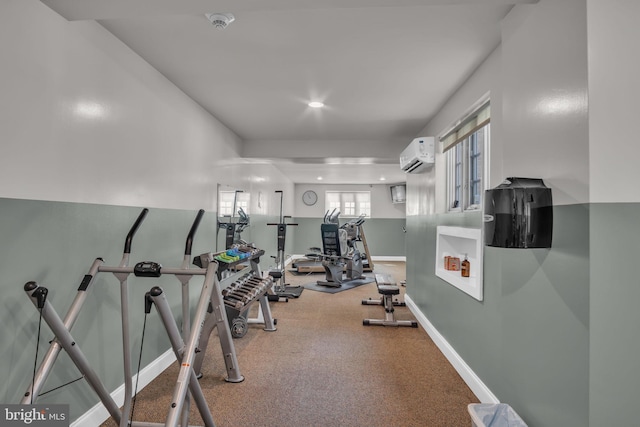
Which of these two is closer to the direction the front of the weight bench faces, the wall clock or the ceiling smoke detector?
the ceiling smoke detector

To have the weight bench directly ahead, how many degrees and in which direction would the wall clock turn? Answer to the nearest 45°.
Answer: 0° — it already faces it

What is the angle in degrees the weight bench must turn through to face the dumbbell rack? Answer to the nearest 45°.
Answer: approximately 45° to its right

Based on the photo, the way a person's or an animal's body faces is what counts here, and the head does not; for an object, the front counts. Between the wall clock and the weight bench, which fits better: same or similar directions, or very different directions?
same or similar directions

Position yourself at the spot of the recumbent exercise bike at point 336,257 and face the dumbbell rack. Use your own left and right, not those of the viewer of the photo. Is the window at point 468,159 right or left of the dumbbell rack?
left

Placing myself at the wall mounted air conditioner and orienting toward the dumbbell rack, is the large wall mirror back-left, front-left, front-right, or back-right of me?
front-right

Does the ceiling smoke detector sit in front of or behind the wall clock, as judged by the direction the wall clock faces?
in front

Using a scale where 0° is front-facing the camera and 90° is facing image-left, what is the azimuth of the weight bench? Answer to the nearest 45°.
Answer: approximately 0°

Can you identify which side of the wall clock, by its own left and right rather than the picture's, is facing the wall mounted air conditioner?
front

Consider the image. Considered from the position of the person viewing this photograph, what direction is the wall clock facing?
facing the viewer

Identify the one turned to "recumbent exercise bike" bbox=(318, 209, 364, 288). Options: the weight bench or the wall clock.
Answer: the wall clock

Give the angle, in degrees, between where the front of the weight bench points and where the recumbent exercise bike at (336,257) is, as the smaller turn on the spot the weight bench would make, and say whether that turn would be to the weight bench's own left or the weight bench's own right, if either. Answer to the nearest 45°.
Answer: approximately 135° to the weight bench's own right

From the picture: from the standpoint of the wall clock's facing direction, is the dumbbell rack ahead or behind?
ahead

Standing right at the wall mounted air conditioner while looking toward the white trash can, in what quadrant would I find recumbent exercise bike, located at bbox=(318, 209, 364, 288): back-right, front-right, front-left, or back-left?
back-right

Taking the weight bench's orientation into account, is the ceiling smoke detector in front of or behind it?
in front

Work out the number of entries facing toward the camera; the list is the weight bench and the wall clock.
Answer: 2
